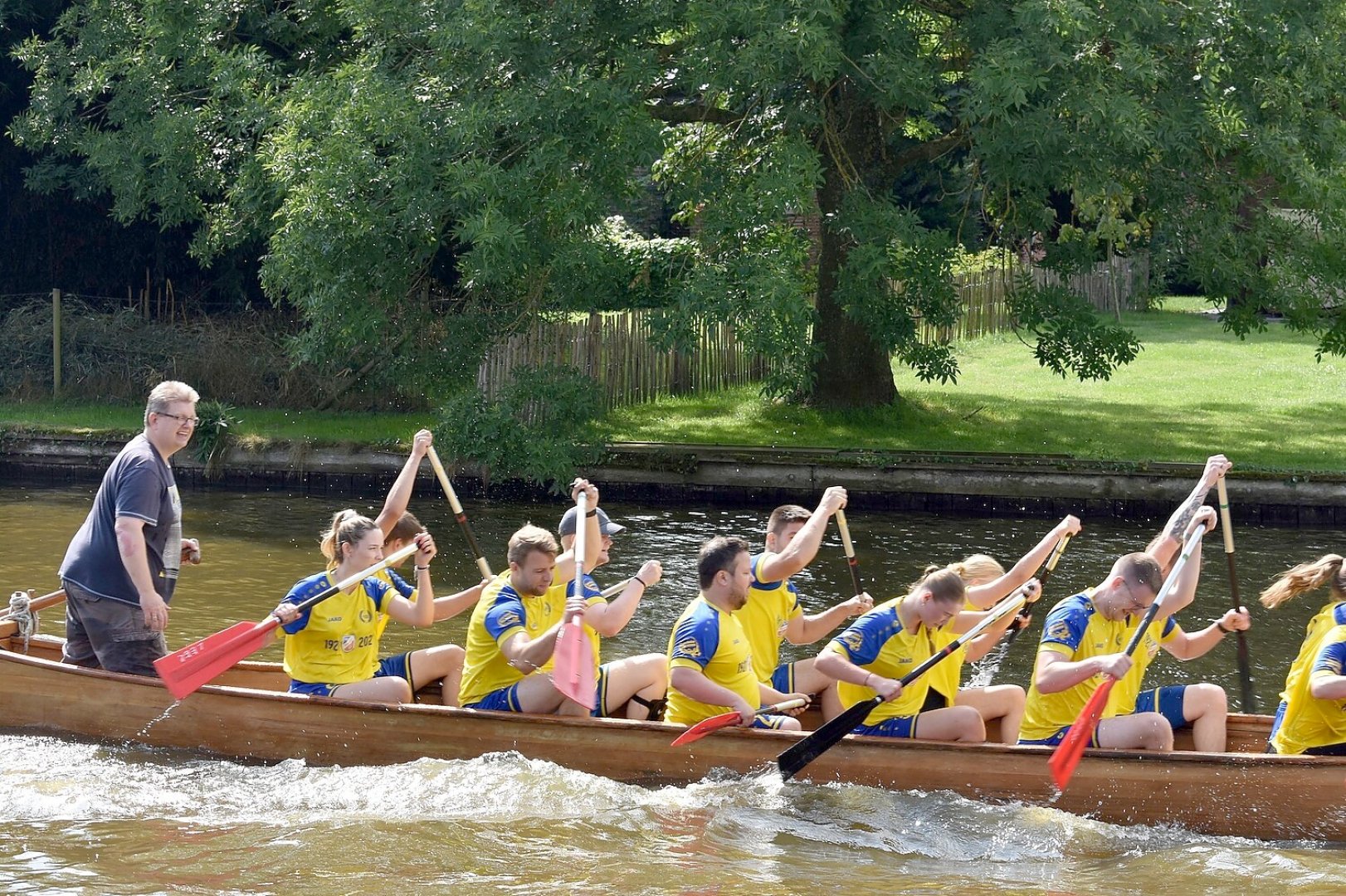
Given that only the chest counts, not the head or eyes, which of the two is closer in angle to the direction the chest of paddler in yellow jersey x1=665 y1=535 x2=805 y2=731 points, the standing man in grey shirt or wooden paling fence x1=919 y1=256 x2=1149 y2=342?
the wooden paling fence

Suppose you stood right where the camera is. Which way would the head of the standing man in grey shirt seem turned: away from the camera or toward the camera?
toward the camera

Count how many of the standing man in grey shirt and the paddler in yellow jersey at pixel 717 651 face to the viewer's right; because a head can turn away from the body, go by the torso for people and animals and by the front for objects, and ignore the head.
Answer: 2

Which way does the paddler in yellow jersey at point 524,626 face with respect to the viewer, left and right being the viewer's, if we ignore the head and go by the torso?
facing the viewer and to the right of the viewer

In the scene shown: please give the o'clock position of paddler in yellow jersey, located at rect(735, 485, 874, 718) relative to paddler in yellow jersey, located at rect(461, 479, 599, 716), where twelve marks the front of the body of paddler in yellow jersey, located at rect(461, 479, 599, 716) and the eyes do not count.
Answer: paddler in yellow jersey, located at rect(735, 485, 874, 718) is roughly at 10 o'clock from paddler in yellow jersey, located at rect(461, 479, 599, 716).

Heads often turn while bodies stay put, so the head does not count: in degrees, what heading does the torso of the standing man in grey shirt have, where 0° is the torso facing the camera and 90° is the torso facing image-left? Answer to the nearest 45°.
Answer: approximately 270°

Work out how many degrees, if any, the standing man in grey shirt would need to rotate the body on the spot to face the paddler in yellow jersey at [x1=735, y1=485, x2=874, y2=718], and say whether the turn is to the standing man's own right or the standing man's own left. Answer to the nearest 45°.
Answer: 0° — they already face them

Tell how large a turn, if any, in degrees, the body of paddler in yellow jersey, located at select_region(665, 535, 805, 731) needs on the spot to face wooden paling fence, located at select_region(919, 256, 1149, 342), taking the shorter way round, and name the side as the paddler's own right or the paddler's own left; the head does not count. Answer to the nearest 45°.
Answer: approximately 90° to the paddler's own left

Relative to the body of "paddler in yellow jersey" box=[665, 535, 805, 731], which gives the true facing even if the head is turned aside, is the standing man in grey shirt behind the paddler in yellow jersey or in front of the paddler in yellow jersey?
behind

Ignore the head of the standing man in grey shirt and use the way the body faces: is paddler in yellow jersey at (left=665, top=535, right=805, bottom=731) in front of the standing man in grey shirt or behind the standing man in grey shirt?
in front

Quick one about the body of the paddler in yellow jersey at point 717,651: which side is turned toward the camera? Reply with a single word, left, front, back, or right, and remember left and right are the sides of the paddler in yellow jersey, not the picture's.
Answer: right

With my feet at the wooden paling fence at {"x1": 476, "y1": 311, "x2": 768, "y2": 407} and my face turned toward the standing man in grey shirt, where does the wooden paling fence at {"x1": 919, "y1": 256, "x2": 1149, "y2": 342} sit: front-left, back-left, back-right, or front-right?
back-left

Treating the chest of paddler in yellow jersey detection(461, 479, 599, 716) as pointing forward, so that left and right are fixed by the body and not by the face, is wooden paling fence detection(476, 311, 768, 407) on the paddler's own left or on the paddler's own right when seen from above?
on the paddler's own left

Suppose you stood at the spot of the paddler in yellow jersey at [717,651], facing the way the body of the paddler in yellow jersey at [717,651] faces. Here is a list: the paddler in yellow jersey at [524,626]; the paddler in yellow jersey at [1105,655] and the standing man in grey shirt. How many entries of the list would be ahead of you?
1
